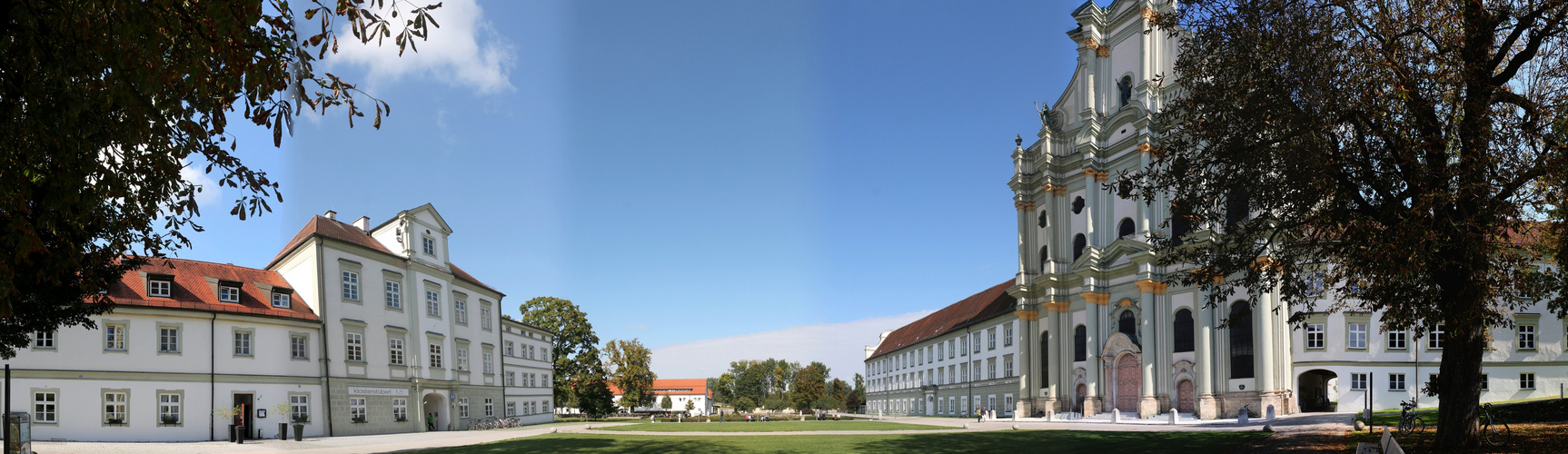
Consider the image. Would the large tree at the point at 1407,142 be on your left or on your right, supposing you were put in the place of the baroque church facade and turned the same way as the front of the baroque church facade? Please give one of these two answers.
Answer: on your left

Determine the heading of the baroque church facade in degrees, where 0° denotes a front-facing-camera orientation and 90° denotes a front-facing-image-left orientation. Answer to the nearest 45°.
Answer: approximately 45°

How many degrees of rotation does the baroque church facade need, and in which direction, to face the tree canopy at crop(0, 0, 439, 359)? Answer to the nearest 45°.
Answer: approximately 45° to its left

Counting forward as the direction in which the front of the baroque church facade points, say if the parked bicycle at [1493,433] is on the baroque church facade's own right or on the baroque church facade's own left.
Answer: on the baroque church facade's own left
